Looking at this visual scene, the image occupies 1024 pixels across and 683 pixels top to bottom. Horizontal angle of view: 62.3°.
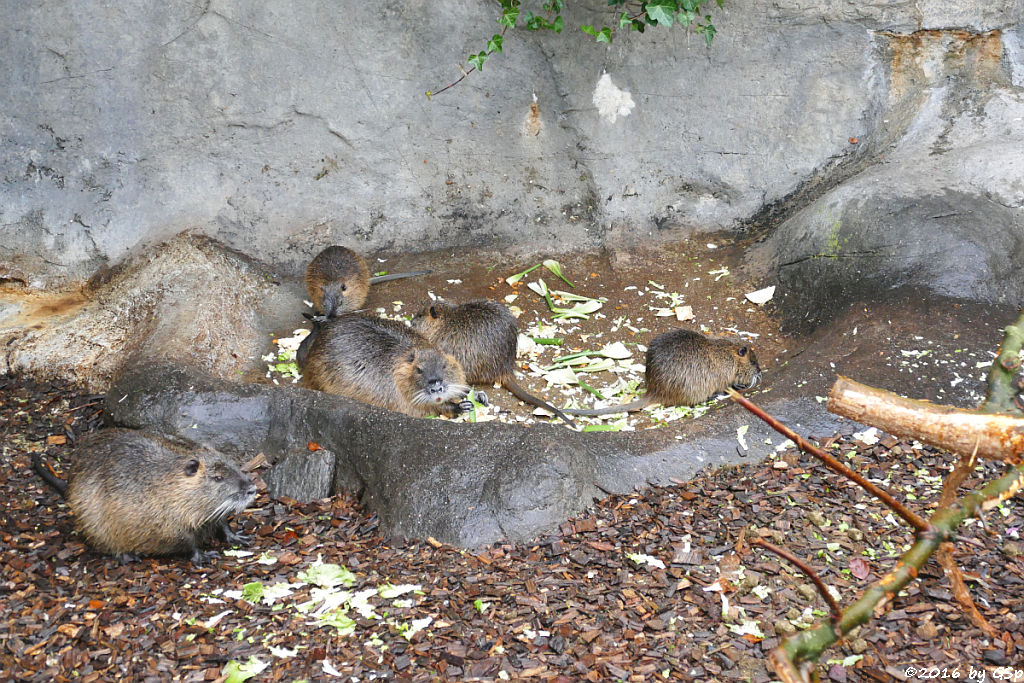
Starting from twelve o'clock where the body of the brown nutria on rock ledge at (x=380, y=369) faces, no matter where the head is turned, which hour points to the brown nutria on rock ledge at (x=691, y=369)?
the brown nutria on rock ledge at (x=691, y=369) is roughly at 11 o'clock from the brown nutria on rock ledge at (x=380, y=369).

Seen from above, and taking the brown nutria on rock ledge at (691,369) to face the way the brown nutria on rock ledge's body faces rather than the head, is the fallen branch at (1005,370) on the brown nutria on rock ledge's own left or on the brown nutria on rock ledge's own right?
on the brown nutria on rock ledge's own right

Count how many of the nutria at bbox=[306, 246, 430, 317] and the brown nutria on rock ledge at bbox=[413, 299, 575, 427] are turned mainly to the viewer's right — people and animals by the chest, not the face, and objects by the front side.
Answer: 0

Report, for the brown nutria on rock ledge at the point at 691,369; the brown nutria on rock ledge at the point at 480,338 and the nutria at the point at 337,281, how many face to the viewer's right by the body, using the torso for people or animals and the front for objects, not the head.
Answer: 1

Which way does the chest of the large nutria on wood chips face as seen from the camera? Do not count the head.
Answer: to the viewer's right

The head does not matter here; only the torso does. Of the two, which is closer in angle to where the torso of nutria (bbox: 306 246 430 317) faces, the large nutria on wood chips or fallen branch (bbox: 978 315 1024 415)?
the large nutria on wood chips

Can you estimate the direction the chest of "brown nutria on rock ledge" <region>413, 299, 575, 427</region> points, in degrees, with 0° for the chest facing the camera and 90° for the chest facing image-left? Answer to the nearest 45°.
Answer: approximately 135°

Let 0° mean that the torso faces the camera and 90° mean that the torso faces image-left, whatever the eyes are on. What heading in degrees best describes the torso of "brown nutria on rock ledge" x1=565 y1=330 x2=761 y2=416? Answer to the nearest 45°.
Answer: approximately 270°

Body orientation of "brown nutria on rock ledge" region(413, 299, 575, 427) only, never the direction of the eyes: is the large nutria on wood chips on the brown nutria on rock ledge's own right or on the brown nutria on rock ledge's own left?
on the brown nutria on rock ledge's own left

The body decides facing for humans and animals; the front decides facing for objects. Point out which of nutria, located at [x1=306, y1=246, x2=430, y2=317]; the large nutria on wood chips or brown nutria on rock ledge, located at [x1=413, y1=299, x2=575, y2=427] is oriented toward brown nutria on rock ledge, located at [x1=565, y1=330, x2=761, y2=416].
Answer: the large nutria on wood chips

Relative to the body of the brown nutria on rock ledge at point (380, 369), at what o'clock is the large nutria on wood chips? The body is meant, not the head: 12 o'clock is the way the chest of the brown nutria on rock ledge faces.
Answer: The large nutria on wood chips is roughly at 3 o'clock from the brown nutria on rock ledge.

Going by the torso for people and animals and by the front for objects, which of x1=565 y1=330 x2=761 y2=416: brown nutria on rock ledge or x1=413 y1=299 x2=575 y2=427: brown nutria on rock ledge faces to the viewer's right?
x1=565 y1=330 x2=761 y2=416: brown nutria on rock ledge

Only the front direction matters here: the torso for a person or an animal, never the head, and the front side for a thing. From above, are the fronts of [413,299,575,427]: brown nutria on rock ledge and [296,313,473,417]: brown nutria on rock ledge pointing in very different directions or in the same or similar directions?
very different directions

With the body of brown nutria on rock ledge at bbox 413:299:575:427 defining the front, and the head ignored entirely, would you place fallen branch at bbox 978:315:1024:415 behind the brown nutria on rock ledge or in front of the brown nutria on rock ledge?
behind

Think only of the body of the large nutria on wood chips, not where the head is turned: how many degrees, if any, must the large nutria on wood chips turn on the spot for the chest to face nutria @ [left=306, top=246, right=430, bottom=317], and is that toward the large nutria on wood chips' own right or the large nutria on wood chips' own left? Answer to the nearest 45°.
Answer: approximately 45° to the large nutria on wood chips' own left
